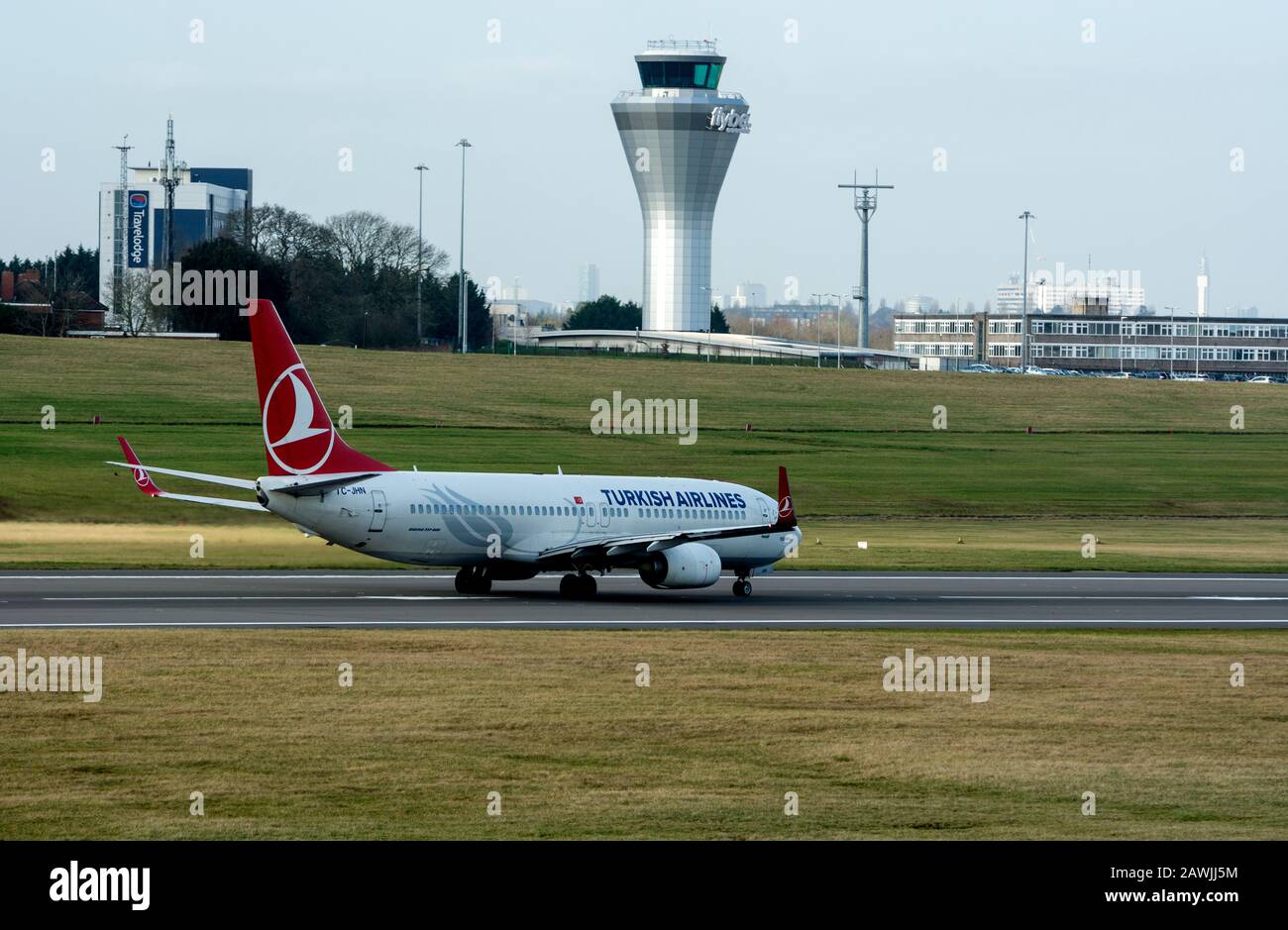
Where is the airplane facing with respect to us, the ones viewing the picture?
facing away from the viewer and to the right of the viewer
